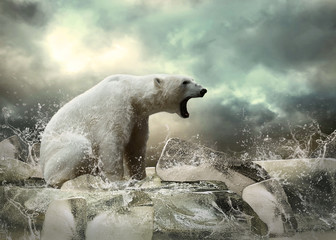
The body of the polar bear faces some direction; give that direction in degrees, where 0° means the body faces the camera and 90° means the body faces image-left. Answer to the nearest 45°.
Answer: approximately 270°
